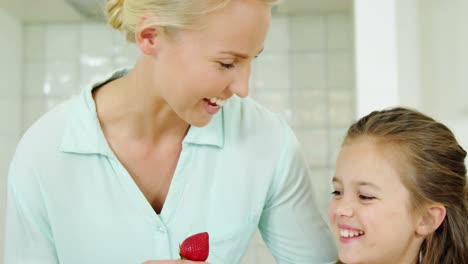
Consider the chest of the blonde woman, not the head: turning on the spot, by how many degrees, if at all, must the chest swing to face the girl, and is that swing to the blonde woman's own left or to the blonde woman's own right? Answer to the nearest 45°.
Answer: approximately 90° to the blonde woman's own left

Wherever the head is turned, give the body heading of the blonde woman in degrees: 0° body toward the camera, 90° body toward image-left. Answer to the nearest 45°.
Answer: approximately 0°

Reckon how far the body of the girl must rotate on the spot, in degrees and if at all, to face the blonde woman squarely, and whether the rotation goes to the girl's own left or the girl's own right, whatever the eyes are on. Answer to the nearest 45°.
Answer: approximately 45° to the girl's own right

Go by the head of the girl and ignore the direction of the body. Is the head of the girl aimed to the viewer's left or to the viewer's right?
to the viewer's left

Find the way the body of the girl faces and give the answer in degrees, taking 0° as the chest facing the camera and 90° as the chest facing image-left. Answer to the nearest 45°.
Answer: approximately 45°
